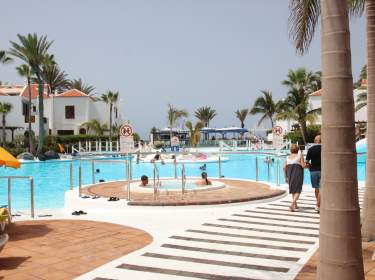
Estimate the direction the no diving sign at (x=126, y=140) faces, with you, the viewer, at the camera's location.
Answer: facing the viewer

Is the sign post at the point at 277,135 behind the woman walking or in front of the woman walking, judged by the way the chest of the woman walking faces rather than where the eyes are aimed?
in front

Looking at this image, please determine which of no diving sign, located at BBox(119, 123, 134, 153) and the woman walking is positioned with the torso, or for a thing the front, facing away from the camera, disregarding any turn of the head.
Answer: the woman walking

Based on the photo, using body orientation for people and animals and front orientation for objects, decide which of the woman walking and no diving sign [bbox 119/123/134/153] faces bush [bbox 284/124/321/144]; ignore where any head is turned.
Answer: the woman walking

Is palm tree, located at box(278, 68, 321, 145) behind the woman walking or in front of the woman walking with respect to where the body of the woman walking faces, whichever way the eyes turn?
in front

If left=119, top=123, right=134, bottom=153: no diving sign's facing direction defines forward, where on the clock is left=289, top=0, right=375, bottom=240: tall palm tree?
The tall palm tree is roughly at 11 o'clock from the no diving sign.

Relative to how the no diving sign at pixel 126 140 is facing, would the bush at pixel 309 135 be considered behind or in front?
behind

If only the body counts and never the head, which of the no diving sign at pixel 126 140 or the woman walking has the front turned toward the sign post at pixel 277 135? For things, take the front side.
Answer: the woman walking

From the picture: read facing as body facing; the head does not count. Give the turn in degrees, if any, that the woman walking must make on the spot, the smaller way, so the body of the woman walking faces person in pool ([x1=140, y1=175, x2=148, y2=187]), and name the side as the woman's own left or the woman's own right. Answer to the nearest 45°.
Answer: approximately 45° to the woman's own left

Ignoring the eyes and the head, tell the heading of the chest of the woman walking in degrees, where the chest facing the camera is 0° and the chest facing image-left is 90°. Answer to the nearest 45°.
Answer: approximately 180°

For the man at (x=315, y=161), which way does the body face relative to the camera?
away from the camera

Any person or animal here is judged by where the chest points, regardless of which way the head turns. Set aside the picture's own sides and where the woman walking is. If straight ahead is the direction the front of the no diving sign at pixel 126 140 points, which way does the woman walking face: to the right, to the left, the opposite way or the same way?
the opposite way

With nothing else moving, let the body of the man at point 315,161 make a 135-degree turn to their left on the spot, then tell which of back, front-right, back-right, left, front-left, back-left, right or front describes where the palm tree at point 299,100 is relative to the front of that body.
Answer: back-right

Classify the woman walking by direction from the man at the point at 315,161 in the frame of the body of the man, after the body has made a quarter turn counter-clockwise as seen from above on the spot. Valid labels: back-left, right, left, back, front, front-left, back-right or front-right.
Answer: front-right

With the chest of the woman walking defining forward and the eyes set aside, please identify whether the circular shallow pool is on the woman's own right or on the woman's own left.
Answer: on the woman's own left

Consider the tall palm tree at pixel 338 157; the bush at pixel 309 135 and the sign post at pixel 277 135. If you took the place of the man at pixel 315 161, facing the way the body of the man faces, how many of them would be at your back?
1

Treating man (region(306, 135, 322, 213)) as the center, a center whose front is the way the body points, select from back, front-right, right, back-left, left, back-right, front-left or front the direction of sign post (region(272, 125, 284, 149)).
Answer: front

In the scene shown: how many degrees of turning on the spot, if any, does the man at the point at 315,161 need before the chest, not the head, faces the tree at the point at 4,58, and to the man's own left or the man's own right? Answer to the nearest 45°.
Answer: approximately 45° to the man's own left
